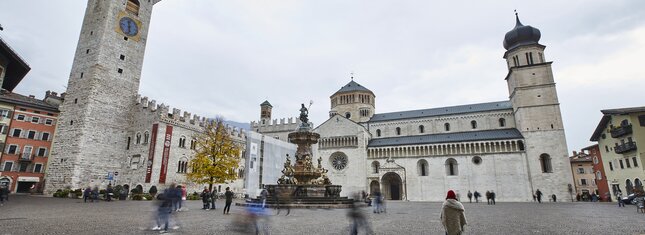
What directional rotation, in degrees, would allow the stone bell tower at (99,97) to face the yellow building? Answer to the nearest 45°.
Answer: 0° — it already faces it

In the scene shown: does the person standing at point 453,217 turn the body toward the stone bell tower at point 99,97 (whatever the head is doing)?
no

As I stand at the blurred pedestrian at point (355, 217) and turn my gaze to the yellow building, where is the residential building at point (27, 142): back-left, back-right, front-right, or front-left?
back-left

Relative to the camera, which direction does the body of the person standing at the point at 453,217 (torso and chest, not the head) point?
away from the camera

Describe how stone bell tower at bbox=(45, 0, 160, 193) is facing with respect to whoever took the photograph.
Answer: facing the viewer and to the right of the viewer

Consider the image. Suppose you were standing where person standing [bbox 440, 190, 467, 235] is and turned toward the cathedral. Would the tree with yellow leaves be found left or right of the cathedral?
left

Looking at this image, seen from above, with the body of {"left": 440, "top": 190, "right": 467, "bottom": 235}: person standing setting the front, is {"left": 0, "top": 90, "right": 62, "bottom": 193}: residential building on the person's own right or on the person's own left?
on the person's own left

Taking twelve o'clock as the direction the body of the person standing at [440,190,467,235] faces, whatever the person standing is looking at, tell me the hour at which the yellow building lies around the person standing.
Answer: The yellow building is roughly at 1 o'clock from the person standing.

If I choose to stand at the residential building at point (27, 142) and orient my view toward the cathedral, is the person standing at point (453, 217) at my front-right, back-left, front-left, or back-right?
front-right

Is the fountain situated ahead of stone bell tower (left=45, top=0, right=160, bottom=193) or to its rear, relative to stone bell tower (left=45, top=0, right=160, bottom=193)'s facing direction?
ahead
